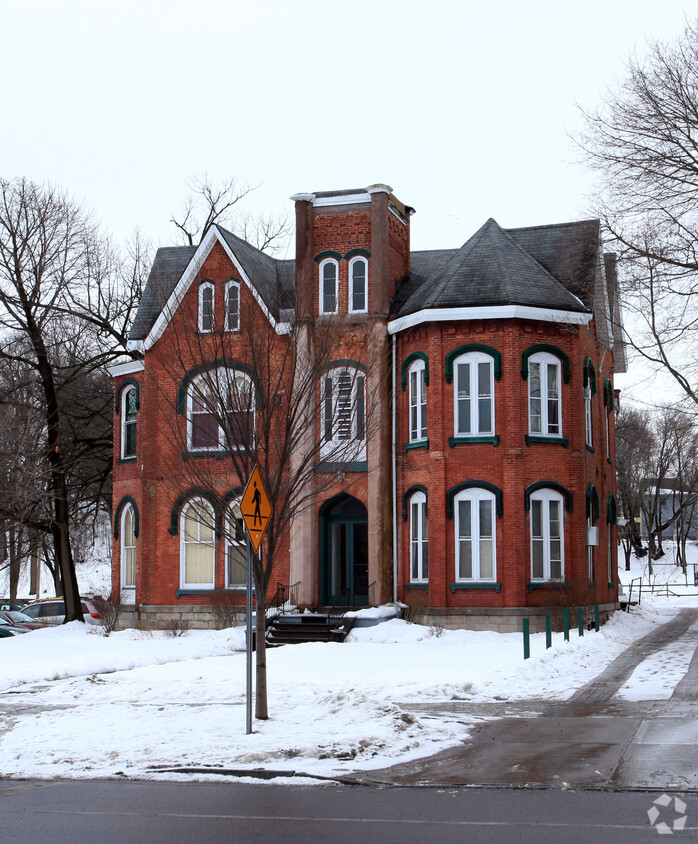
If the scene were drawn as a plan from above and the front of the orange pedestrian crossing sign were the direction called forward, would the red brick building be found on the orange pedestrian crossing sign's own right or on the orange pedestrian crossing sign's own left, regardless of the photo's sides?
on the orange pedestrian crossing sign's own left

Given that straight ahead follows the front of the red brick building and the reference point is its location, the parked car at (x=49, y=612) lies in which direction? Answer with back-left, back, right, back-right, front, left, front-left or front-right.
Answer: back-right

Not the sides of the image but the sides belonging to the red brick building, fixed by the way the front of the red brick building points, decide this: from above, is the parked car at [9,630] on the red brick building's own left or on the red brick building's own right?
on the red brick building's own right

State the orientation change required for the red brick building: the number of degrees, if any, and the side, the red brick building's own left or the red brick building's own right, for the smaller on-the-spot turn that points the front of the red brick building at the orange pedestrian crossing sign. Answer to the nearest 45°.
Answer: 0° — it already faces it

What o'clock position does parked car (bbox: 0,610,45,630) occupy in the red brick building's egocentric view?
The parked car is roughly at 4 o'clock from the red brick building.

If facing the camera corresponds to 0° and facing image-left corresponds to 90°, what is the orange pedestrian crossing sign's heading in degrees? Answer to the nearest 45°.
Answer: approximately 315°
